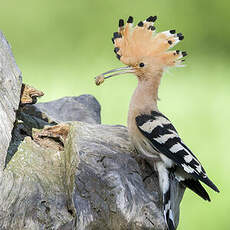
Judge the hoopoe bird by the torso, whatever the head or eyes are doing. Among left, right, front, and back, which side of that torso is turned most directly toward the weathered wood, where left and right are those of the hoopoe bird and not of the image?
front

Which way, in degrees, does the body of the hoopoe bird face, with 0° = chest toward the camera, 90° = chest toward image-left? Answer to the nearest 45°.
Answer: approximately 90°
